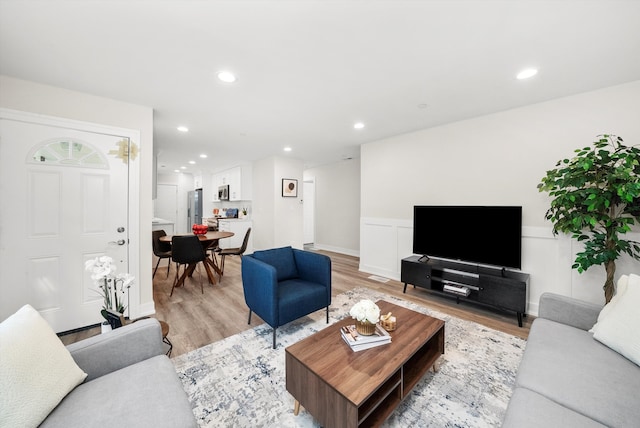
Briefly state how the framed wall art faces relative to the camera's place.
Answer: facing the viewer and to the right of the viewer

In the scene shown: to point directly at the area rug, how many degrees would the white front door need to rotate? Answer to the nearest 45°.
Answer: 0° — it already faces it

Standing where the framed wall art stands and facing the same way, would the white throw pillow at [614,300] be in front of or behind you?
in front

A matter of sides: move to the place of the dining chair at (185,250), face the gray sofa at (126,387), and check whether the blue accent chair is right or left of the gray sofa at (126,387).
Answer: left

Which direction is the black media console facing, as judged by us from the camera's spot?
facing the viewer and to the left of the viewer

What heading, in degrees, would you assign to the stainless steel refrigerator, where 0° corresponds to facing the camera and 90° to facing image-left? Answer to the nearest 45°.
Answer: approximately 45°

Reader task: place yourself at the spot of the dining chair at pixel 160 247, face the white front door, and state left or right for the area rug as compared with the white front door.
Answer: left

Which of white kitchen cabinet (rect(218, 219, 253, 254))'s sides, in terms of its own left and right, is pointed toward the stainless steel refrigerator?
right

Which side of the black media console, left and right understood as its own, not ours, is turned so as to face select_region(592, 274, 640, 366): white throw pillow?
left

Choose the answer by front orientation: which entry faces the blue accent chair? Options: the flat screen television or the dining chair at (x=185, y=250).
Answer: the flat screen television

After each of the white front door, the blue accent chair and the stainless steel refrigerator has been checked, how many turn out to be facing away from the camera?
0

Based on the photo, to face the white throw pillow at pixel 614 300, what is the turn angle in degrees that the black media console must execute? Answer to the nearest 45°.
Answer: approximately 90° to its left

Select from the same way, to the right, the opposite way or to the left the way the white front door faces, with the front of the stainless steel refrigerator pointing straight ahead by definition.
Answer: to the left

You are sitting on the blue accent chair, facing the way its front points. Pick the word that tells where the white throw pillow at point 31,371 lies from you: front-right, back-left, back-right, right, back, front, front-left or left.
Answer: right

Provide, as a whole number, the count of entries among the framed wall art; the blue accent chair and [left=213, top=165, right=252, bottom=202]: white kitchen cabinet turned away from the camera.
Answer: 0

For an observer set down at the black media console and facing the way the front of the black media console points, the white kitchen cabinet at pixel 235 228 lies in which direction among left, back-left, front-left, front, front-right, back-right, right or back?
front-right

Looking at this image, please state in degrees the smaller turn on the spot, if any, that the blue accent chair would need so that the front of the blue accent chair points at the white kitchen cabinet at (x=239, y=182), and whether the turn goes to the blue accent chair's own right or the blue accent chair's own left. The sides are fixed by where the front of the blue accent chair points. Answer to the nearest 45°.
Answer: approximately 135° to the blue accent chair's own left
